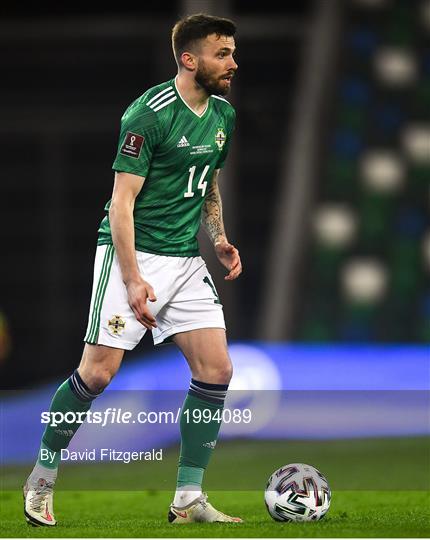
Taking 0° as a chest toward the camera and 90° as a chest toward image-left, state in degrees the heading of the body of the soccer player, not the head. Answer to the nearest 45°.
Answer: approximately 315°
